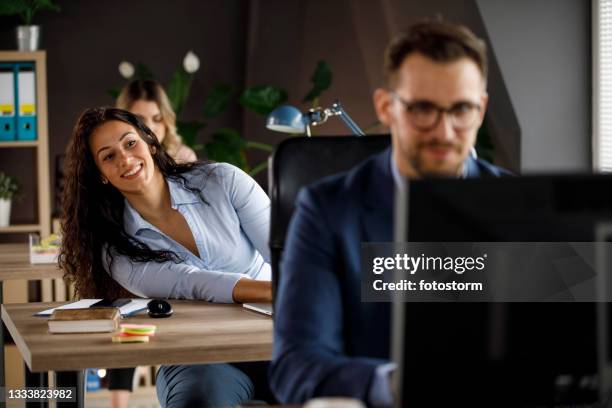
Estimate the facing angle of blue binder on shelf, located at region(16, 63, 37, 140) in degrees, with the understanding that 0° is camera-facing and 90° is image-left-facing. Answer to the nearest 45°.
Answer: approximately 0°

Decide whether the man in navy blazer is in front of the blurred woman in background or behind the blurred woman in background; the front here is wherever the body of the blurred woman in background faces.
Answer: in front

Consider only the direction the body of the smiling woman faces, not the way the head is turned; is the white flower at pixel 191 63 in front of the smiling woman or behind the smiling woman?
behind

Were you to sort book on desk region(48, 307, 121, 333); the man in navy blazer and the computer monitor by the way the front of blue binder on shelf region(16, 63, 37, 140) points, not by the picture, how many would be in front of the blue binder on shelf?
3

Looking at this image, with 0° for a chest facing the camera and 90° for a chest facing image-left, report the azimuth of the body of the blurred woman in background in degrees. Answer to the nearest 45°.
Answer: approximately 0°

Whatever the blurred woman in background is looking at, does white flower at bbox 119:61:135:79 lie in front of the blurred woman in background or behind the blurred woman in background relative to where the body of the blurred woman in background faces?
behind

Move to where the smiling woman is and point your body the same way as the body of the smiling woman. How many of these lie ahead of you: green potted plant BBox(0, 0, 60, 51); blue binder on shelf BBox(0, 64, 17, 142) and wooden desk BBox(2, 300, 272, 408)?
1

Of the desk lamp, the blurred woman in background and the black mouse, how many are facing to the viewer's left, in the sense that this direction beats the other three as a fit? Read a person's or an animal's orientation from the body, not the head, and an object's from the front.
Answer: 1

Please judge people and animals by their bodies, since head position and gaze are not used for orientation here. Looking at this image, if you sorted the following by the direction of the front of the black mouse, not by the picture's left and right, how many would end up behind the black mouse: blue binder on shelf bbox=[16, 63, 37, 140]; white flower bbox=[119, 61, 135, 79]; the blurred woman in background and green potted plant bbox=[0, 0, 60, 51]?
4

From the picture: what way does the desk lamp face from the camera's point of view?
to the viewer's left

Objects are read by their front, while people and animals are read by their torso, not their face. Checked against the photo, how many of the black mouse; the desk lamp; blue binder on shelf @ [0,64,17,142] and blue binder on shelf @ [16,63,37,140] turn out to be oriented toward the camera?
3

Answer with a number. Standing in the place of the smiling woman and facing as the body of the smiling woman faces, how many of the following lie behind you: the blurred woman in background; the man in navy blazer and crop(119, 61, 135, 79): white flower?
2

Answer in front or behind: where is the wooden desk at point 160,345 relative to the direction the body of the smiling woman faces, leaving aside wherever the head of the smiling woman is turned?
in front

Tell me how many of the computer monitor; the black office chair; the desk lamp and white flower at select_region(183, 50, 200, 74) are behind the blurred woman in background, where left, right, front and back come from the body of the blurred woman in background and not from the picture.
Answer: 1
